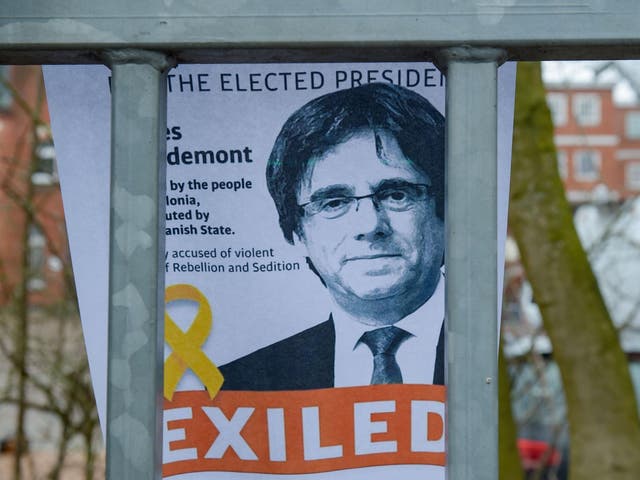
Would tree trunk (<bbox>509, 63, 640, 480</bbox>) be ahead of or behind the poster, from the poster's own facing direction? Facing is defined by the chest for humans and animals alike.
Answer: behind

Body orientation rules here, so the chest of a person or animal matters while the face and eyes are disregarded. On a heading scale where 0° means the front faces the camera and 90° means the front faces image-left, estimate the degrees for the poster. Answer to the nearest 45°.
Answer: approximately 0°
